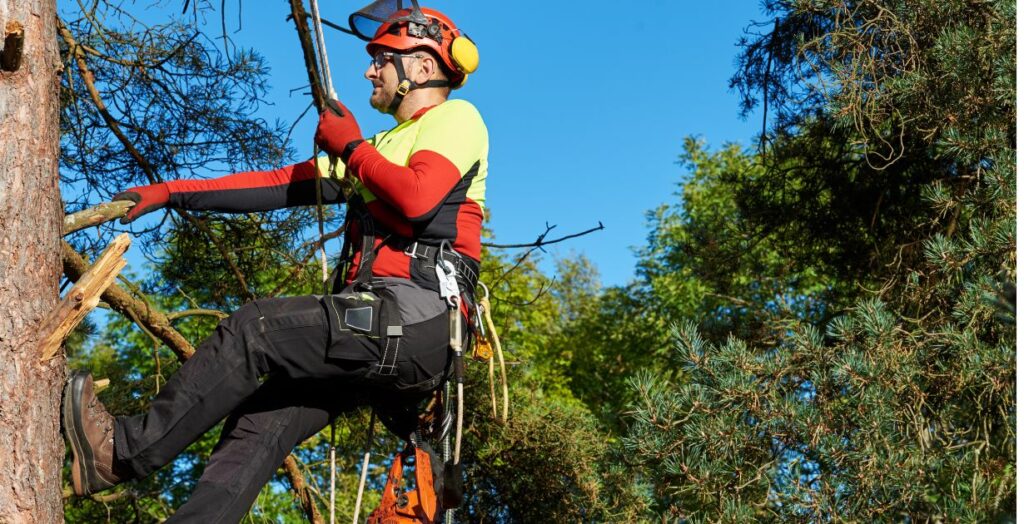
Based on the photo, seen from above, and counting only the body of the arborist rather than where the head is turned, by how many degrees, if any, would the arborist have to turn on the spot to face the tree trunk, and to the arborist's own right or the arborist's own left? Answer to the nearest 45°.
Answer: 0° — they already face it

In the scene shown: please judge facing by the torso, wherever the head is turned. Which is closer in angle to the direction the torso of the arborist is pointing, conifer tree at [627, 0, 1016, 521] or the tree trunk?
the tree trunk

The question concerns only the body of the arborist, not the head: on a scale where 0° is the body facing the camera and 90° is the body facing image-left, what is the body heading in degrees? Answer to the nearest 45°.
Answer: approximately 90°

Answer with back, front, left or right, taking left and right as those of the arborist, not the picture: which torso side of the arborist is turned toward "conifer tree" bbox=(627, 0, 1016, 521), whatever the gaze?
back
